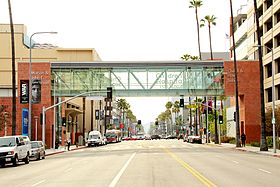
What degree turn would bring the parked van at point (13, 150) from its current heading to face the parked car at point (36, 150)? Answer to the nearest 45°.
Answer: approximately 135° to its right

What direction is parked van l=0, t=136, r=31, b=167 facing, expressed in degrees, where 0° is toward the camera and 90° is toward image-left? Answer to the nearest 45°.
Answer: approximately 45°

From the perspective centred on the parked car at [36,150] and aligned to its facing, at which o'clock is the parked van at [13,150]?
the parked van at [13,150] is roughly at 11 o'clock from the parked car at [36,150].

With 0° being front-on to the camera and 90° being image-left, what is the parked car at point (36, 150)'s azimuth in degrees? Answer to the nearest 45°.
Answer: approximately 45°
